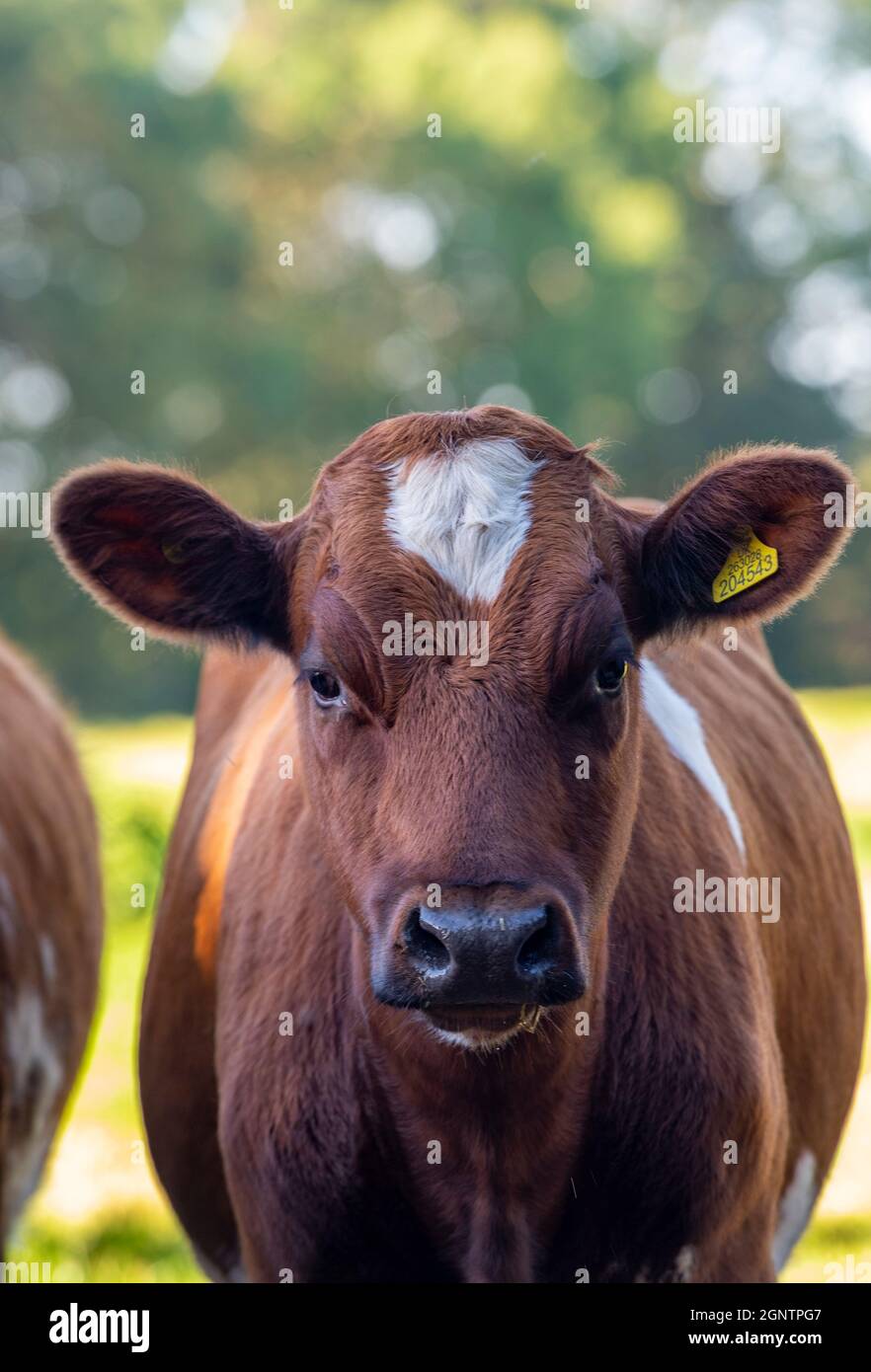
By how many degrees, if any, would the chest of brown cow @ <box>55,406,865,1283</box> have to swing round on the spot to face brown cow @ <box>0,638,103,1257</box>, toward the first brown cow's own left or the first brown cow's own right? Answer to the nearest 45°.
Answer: approximately 135° to the first brown cow's own right

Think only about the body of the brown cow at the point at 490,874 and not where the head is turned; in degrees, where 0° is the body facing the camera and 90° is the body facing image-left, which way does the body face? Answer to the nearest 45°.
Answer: approximately 0°
